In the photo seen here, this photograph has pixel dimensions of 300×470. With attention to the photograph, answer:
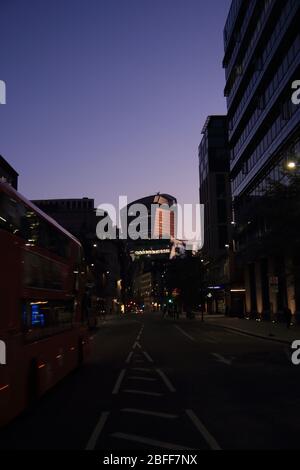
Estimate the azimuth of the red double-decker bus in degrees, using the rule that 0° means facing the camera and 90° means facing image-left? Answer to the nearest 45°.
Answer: approximately 225°
